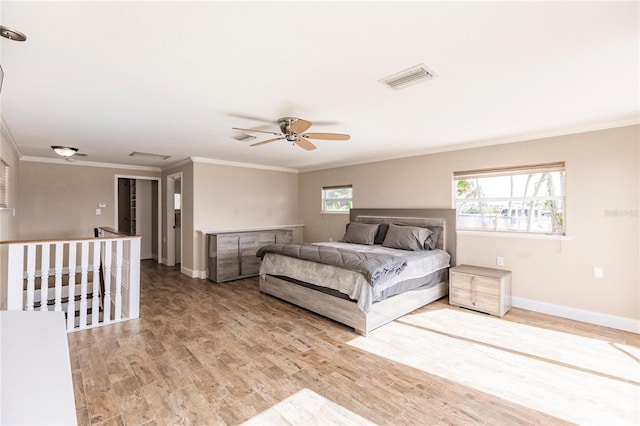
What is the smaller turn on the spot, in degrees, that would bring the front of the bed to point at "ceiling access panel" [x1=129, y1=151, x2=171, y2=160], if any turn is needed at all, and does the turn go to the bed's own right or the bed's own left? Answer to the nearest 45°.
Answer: approximately 45° to the bed's own right

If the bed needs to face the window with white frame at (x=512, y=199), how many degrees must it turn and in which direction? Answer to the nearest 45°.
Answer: approximately 135° to its left

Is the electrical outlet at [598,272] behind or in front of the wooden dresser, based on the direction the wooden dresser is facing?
in front

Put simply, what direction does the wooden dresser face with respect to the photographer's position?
facing the viewer and to the right of the viewer

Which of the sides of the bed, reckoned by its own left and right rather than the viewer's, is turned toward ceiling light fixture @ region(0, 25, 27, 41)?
front

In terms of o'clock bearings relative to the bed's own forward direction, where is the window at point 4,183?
The window is roughly at 1 o'clock from the bed.

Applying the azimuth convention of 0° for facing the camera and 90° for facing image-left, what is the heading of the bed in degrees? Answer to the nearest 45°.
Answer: approximately 45°

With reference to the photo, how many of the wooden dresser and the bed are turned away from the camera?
0
